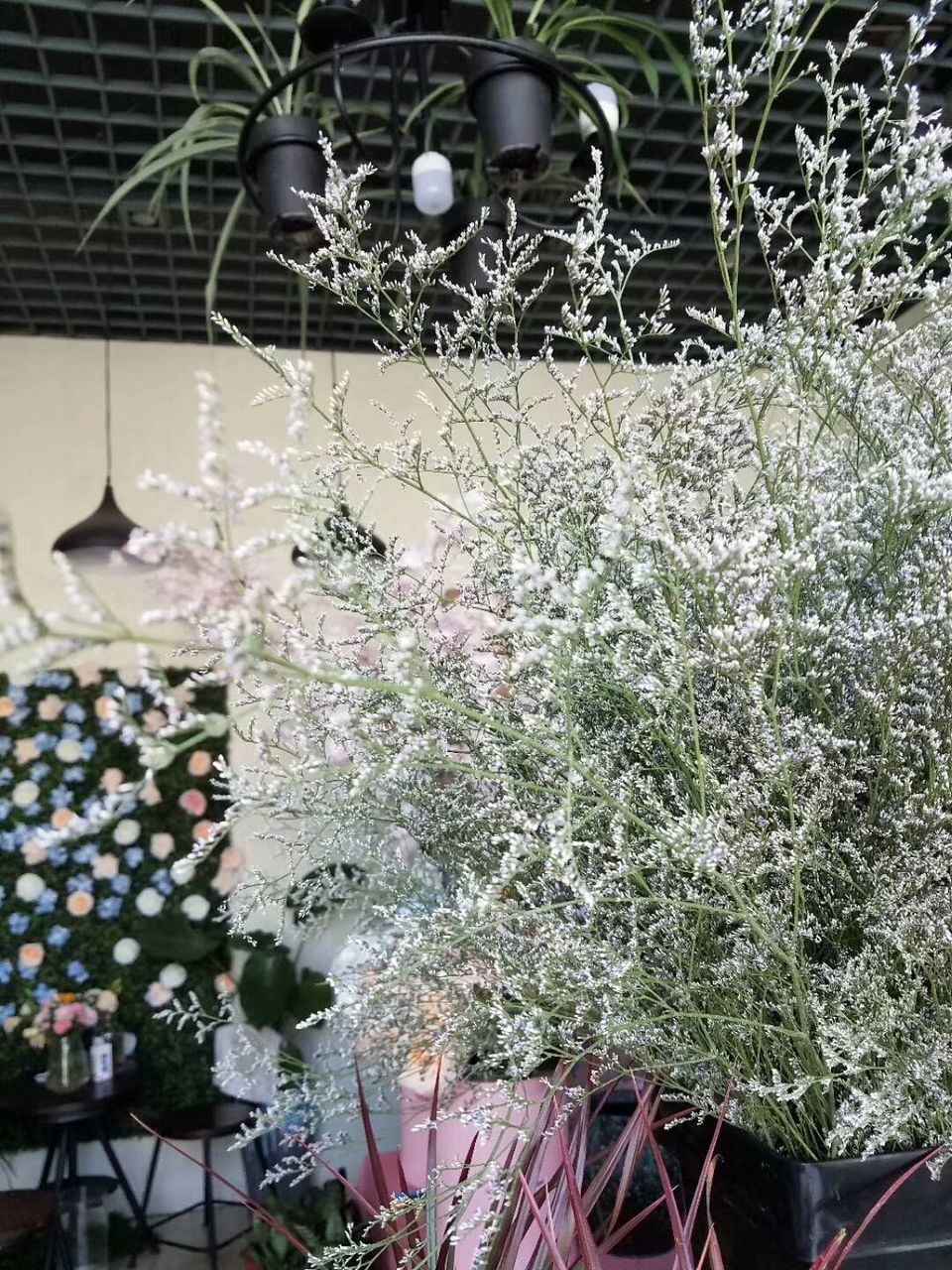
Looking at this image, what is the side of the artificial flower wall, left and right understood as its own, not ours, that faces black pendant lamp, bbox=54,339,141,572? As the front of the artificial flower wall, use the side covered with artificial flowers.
front

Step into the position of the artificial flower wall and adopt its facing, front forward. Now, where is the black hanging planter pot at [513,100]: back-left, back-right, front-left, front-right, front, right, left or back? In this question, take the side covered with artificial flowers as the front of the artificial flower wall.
front

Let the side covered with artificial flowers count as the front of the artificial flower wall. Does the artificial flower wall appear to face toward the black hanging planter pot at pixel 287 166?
yes

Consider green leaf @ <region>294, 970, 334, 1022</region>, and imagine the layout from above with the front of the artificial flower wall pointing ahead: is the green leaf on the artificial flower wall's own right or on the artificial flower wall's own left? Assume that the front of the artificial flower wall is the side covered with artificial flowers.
on the artificial flower wall's own left

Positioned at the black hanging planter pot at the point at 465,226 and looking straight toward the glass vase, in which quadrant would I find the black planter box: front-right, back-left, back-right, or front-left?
back-left

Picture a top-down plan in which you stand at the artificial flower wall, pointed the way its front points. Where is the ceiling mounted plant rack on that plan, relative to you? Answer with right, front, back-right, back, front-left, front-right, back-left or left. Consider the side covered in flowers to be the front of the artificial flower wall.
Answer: front

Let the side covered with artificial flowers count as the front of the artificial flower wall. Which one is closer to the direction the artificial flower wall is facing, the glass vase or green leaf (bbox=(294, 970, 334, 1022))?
the glass vase

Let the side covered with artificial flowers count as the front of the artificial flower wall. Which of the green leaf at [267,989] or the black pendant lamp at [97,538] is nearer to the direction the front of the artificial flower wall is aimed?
the black pendant lamp

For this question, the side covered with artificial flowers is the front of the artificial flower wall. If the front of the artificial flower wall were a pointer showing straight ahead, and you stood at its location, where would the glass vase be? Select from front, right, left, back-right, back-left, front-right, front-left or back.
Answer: front

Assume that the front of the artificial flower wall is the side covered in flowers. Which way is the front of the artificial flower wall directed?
toward the camera

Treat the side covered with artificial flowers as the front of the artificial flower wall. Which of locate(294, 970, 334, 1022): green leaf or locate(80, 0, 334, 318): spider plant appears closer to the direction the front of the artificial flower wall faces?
the spider plant
